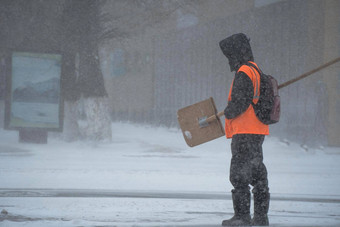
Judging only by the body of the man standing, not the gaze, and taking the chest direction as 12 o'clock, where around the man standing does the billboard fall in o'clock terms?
The billboard is roughly at 2 o'clock from the man standing.

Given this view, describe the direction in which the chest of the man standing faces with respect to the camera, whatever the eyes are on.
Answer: to the viewer's left

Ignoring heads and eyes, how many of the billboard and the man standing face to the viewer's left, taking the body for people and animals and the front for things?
1

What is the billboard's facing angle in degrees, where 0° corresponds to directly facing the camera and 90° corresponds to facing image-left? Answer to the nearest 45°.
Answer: approximately 0°

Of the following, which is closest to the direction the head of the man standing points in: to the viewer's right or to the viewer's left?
to the viewer's left
